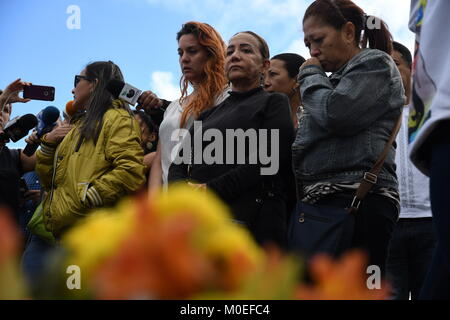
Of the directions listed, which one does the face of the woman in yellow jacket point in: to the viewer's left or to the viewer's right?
to the viewer's left

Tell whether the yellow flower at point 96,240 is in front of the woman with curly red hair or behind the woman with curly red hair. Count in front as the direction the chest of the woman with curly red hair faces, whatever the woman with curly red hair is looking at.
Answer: in front

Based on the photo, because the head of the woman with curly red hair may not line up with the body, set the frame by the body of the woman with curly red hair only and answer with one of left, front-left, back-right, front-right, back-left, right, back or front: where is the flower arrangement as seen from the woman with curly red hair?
front-left

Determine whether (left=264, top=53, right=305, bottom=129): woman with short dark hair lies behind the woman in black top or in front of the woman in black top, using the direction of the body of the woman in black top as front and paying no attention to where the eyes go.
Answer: behind

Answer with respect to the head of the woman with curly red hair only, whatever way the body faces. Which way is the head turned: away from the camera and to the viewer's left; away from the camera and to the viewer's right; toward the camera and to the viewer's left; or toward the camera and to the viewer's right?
toward the camera and to the viewer's left

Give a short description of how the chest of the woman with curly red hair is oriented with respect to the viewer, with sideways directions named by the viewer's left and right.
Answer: facing the viewer and to the left of the viewer

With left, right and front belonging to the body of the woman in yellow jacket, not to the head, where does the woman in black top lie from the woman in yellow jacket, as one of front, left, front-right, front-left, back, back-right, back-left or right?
left

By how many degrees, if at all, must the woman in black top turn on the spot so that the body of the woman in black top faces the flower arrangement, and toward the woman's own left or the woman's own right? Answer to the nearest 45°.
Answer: approximately 45° to the woman's own left

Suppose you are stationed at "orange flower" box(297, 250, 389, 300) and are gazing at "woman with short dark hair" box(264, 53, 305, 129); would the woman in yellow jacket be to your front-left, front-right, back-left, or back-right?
front-left

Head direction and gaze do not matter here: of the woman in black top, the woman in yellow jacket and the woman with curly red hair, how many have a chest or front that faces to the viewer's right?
0
